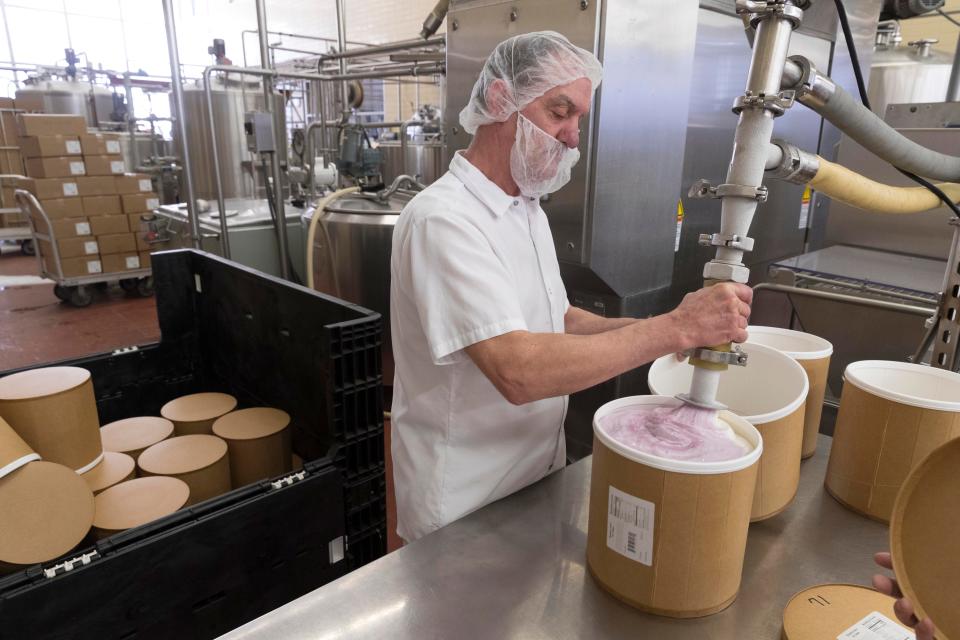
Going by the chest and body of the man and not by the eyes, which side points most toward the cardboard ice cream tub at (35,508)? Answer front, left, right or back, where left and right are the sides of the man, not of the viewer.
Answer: back

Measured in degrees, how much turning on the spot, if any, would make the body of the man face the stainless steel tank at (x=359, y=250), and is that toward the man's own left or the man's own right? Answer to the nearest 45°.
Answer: approximately 135° to the man's own left

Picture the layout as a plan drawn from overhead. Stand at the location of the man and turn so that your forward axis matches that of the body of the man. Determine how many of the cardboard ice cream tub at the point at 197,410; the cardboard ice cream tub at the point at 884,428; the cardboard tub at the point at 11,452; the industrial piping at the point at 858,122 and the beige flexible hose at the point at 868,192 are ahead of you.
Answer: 3

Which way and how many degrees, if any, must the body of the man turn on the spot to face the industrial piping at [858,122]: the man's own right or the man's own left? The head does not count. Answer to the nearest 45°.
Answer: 0° — they already face it

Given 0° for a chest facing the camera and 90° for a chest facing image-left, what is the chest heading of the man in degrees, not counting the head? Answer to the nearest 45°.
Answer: approximately 270°

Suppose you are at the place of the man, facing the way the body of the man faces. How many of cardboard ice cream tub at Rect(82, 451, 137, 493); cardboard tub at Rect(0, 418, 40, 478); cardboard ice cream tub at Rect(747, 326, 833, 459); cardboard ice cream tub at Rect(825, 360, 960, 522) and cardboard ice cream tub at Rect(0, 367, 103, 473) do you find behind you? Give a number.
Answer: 3

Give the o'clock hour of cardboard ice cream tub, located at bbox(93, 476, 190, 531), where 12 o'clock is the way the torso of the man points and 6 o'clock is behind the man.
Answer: The cardboard ice cream tub is roughly at 6 o'clock from the man.

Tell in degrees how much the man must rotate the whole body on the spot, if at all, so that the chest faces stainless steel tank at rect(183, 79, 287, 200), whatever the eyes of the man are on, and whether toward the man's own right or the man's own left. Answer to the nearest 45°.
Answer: approximately 135° to the man's own left

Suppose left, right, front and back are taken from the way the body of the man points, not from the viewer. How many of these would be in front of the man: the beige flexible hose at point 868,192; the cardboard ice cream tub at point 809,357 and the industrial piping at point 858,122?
3

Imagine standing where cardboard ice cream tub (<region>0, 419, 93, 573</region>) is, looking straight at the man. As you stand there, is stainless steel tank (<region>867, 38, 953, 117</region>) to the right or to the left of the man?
left
